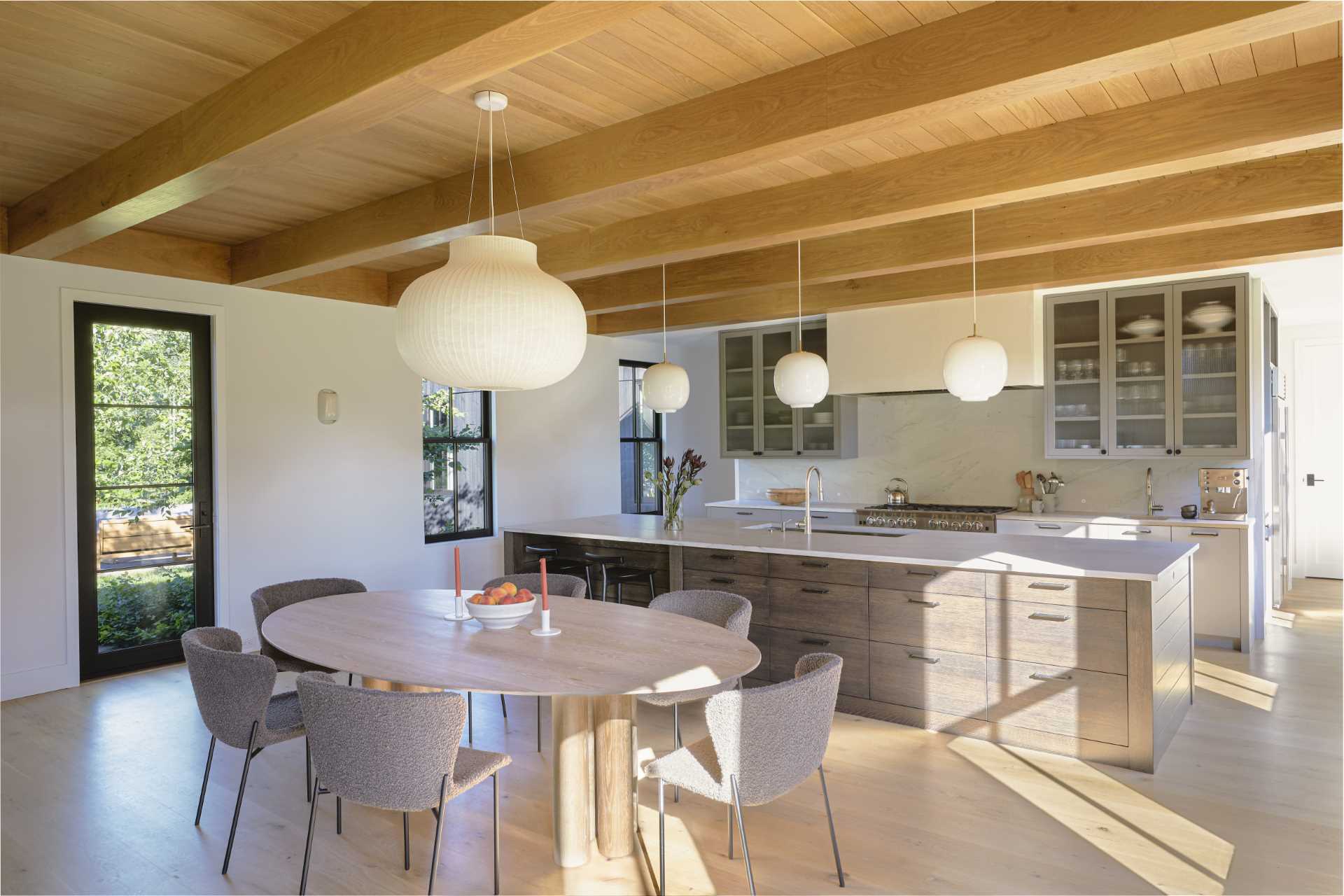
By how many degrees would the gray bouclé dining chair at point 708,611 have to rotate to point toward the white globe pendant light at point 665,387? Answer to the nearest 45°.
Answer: approximately 135° to its right

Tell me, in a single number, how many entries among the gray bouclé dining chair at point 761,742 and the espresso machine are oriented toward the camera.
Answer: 1

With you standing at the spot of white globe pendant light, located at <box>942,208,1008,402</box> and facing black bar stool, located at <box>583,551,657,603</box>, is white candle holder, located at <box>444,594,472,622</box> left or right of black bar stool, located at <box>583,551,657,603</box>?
left

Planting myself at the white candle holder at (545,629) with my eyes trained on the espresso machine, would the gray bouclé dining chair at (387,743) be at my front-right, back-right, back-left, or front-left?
back-right

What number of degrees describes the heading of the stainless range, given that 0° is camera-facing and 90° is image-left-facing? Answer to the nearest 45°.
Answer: approximately 0°

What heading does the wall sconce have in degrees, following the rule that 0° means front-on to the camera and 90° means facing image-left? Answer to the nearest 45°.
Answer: approximately 315°

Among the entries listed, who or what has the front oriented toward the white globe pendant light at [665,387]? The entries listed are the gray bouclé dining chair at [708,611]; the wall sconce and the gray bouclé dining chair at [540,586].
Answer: the wall sconce

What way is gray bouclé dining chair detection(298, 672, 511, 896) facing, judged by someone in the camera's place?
facing away from the viewer and to the right of the viewer

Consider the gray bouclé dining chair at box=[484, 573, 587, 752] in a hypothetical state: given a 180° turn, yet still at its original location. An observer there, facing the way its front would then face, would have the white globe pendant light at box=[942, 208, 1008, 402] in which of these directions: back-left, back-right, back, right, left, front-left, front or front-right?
front-right

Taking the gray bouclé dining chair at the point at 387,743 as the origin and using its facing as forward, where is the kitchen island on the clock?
The kitchen island is roughly at 1 o'clock from the gray bouclé dining chair.

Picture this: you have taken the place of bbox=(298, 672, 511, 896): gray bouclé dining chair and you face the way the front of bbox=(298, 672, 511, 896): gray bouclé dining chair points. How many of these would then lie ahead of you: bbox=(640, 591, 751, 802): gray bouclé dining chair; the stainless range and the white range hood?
3

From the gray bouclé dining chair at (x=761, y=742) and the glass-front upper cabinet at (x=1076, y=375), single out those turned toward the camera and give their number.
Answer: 1
